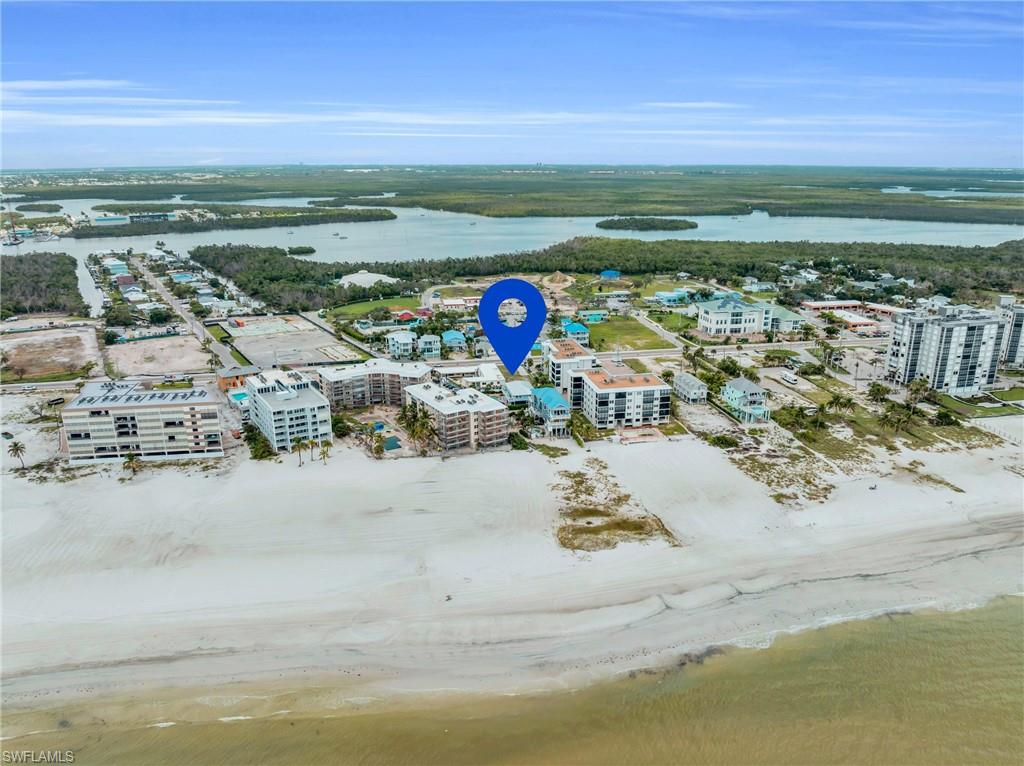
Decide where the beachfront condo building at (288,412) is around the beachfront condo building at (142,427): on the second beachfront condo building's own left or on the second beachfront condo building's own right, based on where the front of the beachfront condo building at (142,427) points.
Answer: on the second beachfront condo building's own left

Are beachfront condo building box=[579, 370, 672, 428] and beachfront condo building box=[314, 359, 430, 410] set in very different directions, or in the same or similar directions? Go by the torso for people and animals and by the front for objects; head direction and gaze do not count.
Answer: same or similar directions

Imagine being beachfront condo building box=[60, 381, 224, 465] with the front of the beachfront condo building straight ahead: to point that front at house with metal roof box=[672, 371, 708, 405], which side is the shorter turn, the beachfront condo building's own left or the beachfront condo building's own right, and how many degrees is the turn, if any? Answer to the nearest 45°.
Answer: approximately 90° to the beachfront condo building's own left

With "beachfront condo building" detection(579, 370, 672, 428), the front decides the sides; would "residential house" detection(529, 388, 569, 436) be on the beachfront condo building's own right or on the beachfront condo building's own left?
on the beachfront condo building's own right

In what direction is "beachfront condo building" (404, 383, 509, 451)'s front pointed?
toward the camera

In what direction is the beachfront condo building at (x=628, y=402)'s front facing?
toward the camera

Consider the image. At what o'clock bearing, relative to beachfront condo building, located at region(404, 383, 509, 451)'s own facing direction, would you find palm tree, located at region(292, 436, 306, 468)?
The palm tree is roughly at 3 o'clock from the beachfront condo building.

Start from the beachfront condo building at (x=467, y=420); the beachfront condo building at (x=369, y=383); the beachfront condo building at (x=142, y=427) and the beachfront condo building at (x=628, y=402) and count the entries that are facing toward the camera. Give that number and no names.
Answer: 4

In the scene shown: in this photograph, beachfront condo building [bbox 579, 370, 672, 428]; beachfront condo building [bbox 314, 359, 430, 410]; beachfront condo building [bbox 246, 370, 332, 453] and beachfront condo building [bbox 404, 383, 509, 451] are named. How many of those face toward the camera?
4

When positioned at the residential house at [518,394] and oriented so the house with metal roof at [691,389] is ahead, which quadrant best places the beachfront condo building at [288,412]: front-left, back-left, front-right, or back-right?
back-right

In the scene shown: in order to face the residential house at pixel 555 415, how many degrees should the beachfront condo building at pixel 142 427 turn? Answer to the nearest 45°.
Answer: approximately 90° to its left

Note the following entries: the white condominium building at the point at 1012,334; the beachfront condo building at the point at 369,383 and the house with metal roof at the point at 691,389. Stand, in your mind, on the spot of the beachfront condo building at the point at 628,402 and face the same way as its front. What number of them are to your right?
1

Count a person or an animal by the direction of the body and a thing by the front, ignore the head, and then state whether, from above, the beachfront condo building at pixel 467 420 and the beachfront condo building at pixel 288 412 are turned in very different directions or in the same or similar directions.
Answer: same or similar directions

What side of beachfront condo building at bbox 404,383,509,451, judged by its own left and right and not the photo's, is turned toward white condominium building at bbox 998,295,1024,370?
left

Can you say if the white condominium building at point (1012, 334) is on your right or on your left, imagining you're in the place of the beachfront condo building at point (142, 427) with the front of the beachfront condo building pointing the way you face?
on your left
